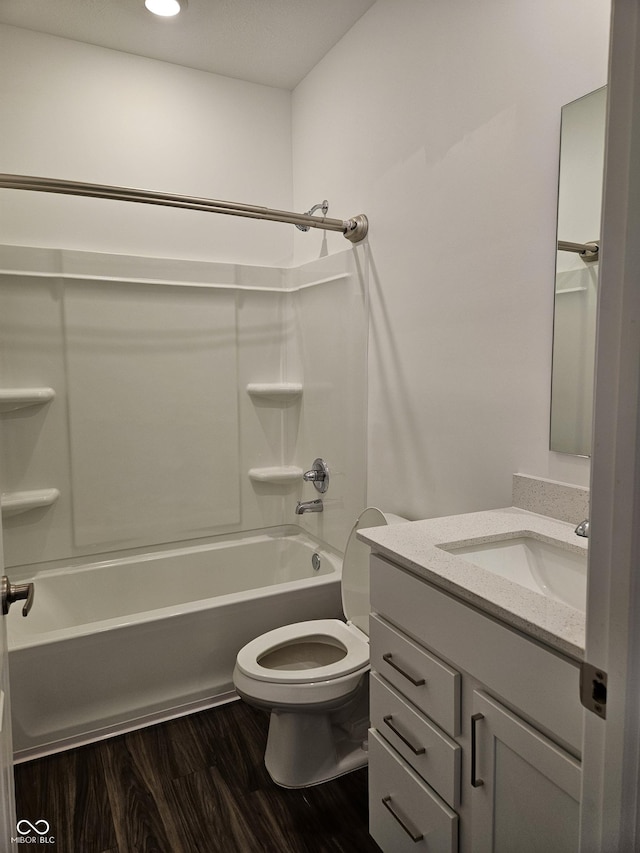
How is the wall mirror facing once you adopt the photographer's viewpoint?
facing the viewer and to the left of the viewer

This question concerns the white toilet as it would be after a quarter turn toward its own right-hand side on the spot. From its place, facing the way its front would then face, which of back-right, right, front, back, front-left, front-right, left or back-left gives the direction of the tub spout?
front-right

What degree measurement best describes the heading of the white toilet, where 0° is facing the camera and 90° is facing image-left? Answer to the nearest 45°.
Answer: approximately 45°

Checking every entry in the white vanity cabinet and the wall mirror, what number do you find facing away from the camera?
0
